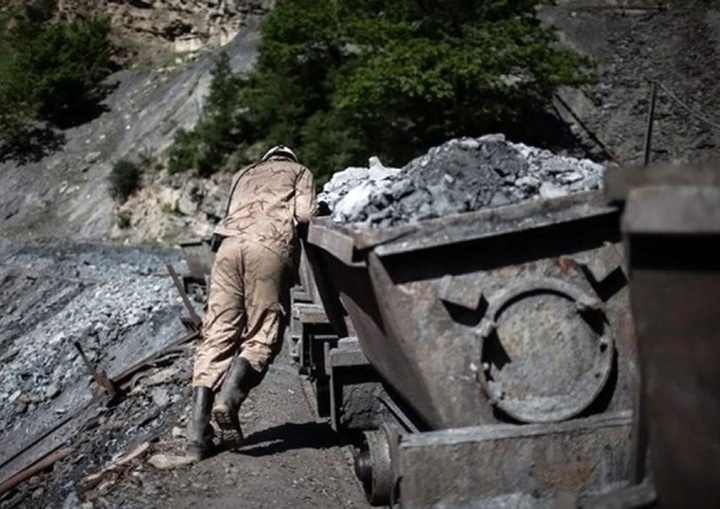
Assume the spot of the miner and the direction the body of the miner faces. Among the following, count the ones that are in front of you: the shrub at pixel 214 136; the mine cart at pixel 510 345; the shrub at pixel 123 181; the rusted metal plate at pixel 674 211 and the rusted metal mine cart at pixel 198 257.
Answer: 3

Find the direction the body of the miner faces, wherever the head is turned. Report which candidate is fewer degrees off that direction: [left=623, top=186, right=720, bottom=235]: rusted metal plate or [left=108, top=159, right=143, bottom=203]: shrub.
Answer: the shrub

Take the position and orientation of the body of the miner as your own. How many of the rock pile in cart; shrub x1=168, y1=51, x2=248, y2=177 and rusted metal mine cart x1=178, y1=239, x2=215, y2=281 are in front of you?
2

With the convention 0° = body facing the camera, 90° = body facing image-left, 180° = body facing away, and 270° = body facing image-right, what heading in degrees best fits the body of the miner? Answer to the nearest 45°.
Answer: approximately 180°

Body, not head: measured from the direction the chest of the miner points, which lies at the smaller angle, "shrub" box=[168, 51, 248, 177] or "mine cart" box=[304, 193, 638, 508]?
the shrub

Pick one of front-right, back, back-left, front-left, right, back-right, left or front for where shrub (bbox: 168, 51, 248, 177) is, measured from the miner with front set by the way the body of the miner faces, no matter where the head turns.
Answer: front

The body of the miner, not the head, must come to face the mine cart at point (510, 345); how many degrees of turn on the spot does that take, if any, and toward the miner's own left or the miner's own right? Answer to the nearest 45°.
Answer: approximately 135° to the miner's own right

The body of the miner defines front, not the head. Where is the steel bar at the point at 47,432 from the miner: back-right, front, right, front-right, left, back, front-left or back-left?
front-left

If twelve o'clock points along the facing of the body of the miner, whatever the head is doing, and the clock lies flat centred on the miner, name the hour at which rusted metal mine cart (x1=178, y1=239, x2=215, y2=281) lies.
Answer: The rusted metal mine cart is roughly at 12 o'clock from the miner.

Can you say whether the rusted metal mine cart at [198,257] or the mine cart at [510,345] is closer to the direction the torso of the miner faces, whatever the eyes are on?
the rusted metal mine cart

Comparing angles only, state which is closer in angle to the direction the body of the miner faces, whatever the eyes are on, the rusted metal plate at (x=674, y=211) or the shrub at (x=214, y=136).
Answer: the shrub

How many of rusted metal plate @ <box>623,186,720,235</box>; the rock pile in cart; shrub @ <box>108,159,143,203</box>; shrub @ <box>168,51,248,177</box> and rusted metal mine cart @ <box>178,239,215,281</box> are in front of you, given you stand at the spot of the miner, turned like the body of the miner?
3

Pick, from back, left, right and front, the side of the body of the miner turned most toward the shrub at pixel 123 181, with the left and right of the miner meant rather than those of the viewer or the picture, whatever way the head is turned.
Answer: front

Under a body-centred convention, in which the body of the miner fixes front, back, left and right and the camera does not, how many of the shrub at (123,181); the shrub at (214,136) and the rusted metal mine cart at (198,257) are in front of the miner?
3

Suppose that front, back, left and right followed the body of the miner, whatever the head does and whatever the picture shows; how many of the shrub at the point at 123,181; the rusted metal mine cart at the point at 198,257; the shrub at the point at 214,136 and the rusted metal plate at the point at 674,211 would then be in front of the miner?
3

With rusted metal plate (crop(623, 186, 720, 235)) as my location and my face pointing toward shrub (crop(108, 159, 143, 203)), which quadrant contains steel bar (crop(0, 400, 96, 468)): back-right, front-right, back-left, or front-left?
front-left
